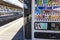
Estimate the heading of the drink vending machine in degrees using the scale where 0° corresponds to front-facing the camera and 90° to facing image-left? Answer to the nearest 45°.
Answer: approximately 0°
